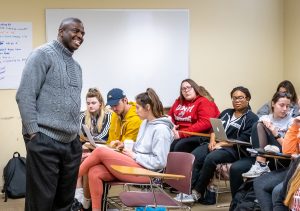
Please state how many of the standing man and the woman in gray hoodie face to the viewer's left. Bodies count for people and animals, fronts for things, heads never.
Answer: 1

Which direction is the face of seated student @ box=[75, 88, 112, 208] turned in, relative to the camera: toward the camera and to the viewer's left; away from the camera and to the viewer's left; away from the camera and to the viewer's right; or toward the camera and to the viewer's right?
toward the camera and to the viewer's left

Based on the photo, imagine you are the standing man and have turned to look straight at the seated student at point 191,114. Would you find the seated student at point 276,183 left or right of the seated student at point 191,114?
right

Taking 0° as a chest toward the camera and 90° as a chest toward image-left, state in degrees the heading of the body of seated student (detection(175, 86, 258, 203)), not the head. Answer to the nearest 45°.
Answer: approximately 45°

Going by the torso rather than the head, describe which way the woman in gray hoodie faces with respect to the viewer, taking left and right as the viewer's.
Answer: facing to the left of the viewer

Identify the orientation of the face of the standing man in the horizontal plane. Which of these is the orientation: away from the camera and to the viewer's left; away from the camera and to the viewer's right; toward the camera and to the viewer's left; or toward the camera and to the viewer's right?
toward the camera and to the viewer's right

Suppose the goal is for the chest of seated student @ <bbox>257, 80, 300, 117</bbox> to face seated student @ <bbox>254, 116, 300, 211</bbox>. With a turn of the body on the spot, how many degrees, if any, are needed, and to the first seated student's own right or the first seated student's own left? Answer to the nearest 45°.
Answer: approximately 45° to the first seated student's own left

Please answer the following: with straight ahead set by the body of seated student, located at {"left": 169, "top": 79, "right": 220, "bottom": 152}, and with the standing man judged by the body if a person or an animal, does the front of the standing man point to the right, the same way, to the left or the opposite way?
to the left

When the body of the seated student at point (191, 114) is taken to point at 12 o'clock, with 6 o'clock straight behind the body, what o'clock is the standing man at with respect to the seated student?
The standing man is roughly at 11 o'clock from the seated student.

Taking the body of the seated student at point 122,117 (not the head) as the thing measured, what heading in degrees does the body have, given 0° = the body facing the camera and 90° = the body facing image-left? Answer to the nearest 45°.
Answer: approximately 45°

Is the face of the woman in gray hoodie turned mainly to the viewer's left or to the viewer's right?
to the viewer's left

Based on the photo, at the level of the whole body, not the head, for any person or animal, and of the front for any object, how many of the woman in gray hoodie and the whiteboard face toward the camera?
1

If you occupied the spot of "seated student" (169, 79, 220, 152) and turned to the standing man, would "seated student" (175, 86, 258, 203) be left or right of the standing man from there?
left
